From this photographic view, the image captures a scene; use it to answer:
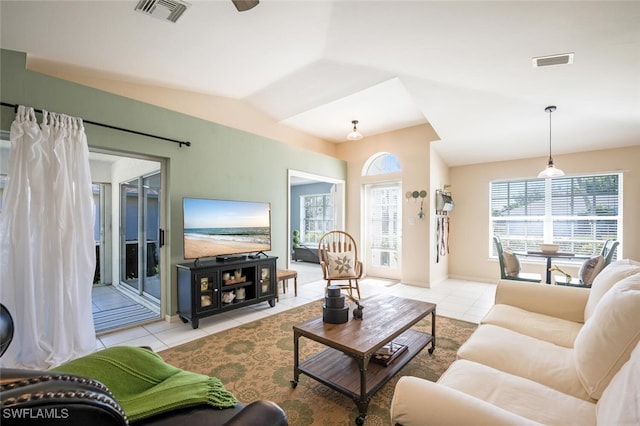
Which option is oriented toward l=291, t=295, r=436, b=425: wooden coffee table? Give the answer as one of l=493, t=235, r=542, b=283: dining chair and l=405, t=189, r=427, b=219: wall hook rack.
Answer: the wall hook rack

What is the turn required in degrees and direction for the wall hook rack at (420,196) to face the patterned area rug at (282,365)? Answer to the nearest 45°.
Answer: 0° — it already faces it

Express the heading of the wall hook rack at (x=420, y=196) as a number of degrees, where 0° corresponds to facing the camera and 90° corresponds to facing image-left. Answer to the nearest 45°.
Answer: approximately 0°

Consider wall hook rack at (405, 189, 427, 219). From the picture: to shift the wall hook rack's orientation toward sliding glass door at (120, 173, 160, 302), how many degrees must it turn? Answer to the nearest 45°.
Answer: approximately 45° to its right

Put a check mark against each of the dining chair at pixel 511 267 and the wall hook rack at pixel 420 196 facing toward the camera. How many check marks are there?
1

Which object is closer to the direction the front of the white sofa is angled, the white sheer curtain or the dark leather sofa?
the white sheer curtain

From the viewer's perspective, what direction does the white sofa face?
to the viewer's left

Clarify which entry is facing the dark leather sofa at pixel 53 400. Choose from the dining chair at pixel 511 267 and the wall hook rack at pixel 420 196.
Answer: the wall hook rack

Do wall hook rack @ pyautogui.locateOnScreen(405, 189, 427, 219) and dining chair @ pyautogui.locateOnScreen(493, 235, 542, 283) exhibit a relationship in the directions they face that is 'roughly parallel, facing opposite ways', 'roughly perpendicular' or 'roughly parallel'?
roughly perpendicular

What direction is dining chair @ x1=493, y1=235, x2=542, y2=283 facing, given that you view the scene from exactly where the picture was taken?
facing to the right of the viewer

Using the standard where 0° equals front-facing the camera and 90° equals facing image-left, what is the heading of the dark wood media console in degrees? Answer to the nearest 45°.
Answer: approximately 315°

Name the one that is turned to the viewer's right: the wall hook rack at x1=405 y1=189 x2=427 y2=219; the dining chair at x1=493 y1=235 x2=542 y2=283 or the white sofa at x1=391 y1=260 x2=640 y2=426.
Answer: the dining chair

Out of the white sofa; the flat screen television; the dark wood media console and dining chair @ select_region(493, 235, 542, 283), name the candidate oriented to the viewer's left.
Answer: the white sofa

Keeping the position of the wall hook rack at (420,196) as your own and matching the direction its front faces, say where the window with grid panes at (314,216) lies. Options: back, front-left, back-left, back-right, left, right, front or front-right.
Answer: back-right
